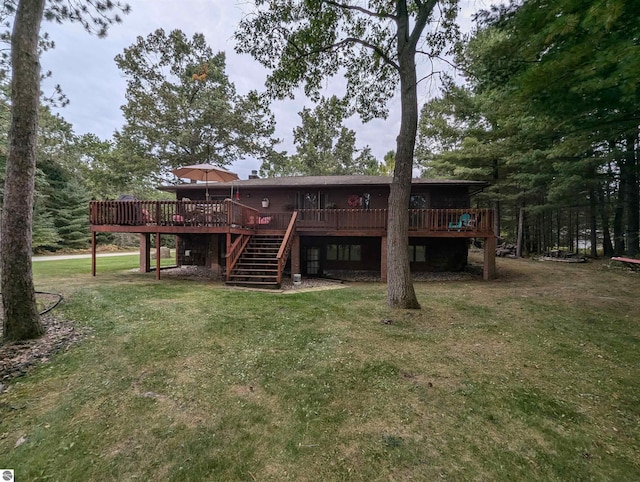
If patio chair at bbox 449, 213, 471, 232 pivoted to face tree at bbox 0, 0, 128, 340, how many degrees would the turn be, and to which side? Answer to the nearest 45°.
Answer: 0° — it already faces it

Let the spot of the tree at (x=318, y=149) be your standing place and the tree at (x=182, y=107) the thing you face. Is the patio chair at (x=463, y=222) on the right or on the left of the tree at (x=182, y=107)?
left

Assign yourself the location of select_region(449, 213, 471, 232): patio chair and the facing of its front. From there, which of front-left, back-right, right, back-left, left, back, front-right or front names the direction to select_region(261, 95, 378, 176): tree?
right

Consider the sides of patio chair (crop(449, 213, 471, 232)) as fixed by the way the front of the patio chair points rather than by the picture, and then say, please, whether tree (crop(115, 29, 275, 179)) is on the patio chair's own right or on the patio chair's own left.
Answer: on the patio chair's own right

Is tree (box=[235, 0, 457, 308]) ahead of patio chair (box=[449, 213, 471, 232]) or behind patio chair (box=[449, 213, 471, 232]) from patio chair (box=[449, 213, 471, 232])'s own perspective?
ahead

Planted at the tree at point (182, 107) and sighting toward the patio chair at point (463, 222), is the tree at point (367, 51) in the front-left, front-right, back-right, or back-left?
front-right
